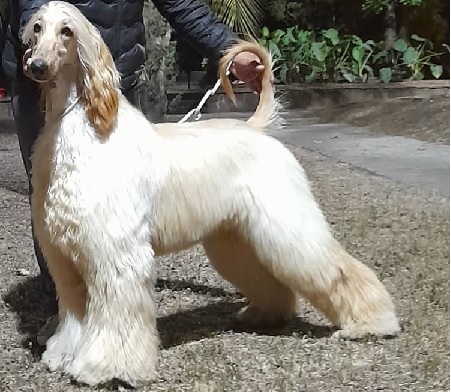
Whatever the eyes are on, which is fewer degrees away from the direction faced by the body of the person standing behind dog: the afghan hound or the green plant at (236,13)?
the afghan hound

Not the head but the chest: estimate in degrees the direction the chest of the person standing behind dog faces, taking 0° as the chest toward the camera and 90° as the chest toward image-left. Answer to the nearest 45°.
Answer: approximately 0°

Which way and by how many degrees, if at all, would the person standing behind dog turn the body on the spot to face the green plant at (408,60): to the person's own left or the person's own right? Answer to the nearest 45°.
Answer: approximately 135° to the person's own left

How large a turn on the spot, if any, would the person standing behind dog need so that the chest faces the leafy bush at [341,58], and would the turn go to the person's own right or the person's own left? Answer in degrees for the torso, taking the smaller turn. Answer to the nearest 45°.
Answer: approximately 180°

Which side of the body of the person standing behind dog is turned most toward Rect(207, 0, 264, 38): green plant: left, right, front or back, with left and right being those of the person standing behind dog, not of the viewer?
back

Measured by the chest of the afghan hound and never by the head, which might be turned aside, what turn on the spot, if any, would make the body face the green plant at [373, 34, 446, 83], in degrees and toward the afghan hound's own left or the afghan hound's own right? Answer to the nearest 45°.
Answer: approximately 135° to the afghan hound's own right

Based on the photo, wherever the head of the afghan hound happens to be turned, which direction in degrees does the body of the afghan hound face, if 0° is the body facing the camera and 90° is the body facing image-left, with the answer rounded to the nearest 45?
approximately 45°
